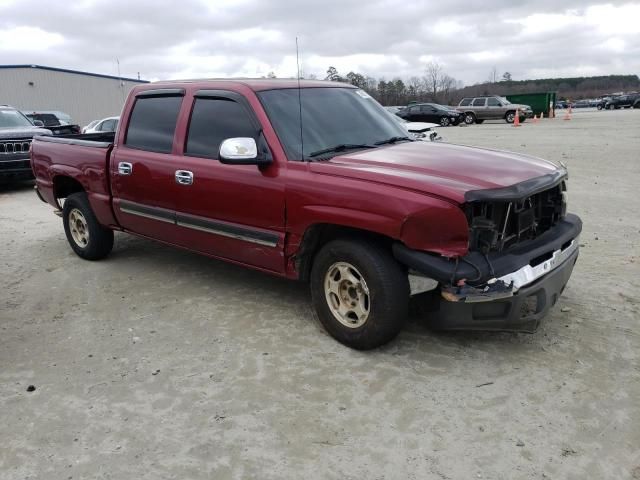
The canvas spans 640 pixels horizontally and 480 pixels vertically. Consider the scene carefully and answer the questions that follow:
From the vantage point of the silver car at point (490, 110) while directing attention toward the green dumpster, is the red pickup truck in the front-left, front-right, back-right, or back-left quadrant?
back-right

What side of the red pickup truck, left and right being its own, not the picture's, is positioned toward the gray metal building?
back

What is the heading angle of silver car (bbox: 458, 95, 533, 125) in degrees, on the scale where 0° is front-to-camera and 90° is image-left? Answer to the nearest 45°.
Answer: approximately 270°

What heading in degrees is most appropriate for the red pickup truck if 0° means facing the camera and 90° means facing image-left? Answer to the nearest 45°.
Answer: approximately 315°

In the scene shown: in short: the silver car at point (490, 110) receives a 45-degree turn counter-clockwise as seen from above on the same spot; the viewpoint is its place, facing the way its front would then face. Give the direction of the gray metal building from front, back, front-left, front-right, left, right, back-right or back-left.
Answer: back-left

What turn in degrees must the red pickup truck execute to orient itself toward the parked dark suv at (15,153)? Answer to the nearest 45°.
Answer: approximately 180°

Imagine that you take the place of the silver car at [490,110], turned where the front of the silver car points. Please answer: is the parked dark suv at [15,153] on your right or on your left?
on your right

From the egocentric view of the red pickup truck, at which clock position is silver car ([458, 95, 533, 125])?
The silver car is roughly at 8 o'clock from the red pickup truck.

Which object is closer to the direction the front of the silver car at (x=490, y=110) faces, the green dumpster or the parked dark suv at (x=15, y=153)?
the green dumpster

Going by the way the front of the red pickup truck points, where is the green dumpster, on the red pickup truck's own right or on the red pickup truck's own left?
on the red pickup truck's own left
